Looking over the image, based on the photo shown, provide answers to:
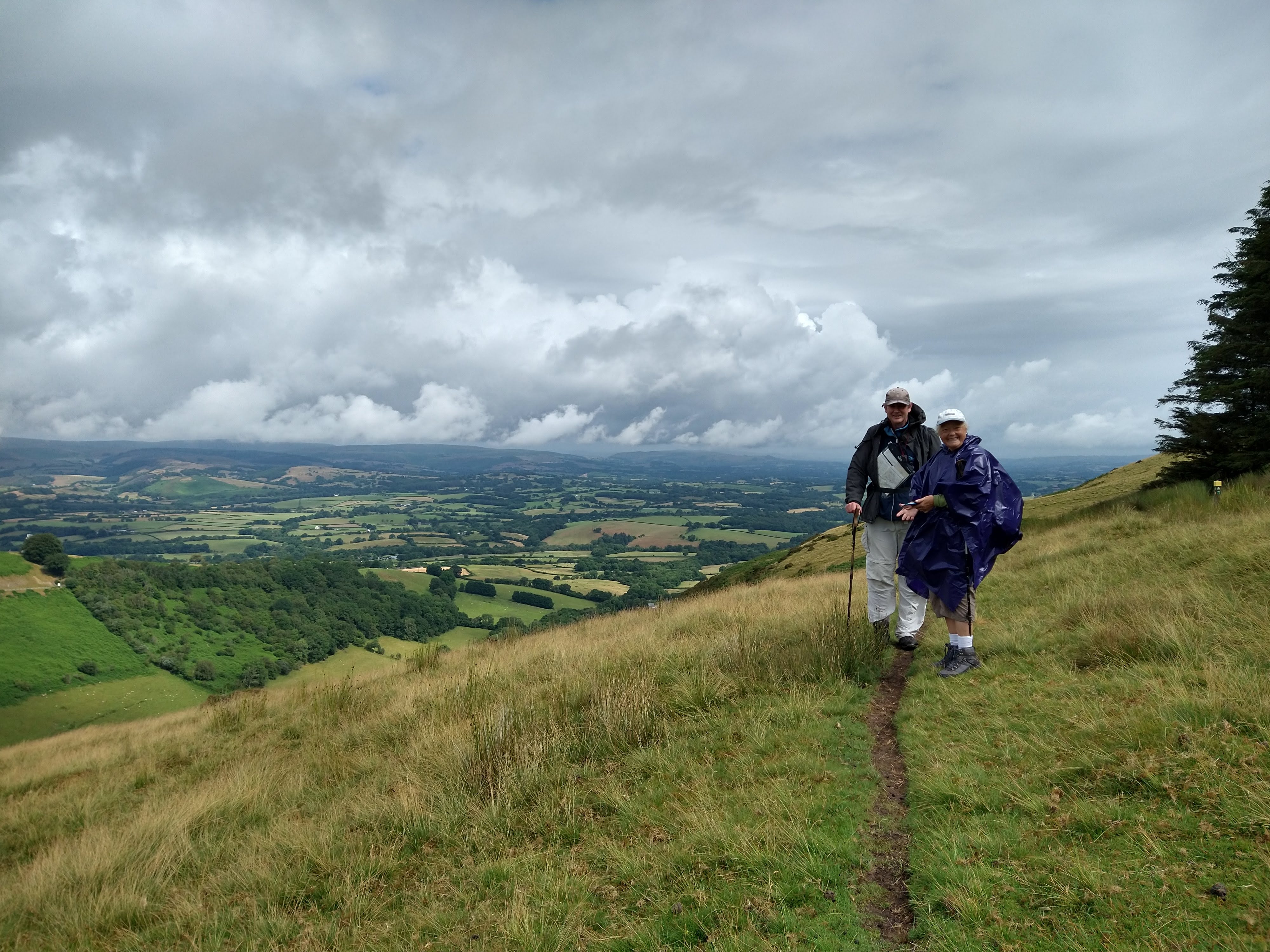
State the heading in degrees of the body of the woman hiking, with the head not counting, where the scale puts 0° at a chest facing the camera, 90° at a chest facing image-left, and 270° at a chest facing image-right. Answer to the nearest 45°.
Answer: approximately 45°

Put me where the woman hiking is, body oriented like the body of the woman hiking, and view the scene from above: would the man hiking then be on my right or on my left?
on my right

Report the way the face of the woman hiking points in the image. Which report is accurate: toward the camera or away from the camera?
toward the camera

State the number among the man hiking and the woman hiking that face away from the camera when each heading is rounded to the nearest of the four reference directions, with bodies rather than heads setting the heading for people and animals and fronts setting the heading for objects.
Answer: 0

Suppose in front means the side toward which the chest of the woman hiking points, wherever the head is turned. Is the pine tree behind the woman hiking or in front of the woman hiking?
behind

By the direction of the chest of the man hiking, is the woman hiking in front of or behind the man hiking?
in front

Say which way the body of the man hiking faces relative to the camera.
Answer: toward the camera

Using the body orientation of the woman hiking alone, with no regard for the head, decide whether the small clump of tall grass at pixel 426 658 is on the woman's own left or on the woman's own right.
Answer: on the woman's own right

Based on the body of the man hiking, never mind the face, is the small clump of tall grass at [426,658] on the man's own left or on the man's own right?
on the man's own right
